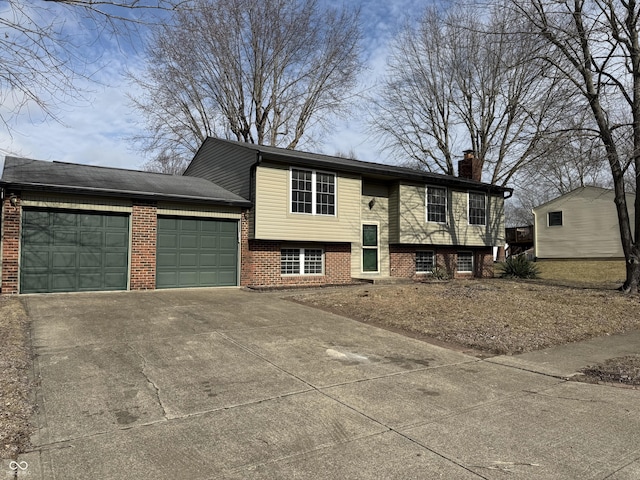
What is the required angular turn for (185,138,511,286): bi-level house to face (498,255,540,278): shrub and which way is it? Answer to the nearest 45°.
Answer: approximately 90° to its left

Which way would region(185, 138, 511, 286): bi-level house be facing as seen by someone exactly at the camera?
facing the viewer and to the right of the viewer

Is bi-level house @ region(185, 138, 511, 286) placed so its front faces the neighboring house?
no
